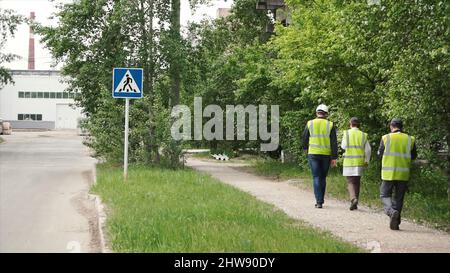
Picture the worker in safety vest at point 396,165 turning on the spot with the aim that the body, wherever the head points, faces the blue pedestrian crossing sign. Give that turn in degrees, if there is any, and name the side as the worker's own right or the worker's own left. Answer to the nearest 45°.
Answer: approximately 45° to the worker's own left

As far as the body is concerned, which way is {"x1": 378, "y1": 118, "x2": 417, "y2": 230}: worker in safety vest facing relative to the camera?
away from the camera

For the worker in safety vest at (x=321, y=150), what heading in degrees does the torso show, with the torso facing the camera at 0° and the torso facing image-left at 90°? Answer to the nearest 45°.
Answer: approximately 180°

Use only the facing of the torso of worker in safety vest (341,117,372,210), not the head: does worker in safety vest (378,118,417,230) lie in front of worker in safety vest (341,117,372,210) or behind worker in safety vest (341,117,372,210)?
behind

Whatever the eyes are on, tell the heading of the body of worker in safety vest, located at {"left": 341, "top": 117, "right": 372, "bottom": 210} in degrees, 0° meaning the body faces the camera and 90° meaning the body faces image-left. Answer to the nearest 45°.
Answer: approximately 180°

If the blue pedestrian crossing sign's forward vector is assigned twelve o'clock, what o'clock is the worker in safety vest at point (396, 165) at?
The worker in safety vest is roughly at 11 o'clock from the blue pedestrian crossing sign.

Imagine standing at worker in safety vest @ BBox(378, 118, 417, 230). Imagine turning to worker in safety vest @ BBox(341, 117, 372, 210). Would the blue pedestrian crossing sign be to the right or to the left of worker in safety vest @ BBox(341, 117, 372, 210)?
left

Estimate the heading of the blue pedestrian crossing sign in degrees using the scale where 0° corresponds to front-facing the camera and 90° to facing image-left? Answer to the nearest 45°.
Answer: approximately 0°

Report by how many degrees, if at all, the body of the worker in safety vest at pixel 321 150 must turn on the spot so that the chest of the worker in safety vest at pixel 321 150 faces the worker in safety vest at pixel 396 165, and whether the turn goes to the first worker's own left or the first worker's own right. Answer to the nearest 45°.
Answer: approximately 135° to the first worker's own right

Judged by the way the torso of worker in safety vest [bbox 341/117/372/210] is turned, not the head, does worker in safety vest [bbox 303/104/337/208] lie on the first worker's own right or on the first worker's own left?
on the first worker's own left
